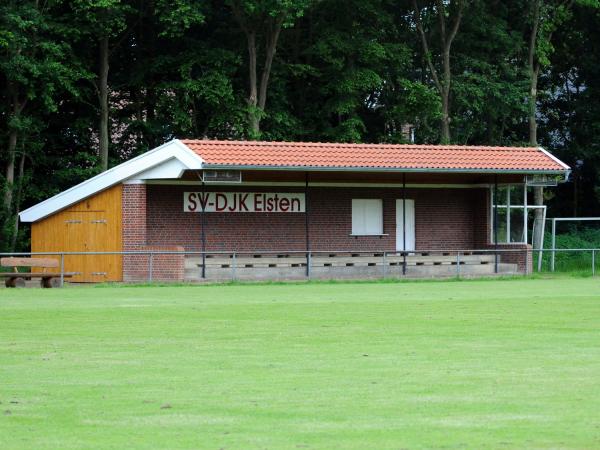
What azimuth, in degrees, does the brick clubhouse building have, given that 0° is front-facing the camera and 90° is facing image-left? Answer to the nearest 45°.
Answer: approximately 315°

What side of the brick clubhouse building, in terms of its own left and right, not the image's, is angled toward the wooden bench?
right
